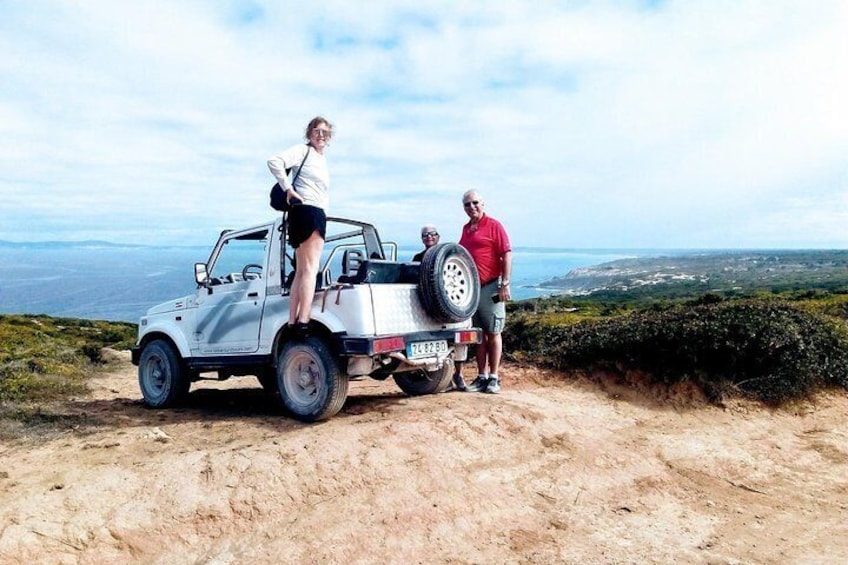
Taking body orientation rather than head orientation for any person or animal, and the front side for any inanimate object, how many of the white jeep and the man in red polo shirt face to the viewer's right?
0

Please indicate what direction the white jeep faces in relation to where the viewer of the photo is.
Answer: facing away from the viewer and to the left of the viewer

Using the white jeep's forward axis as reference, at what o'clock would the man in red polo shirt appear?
The man in red polo shirt is roughly at 4 o'clock from the white jeep.

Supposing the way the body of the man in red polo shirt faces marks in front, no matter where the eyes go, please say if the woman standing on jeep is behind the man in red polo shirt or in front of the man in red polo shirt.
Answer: in front

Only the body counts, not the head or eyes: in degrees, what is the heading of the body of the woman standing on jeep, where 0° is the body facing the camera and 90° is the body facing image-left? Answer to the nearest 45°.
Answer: approximately 315°

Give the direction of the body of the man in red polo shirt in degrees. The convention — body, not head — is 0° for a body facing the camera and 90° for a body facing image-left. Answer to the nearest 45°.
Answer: approximately 45°

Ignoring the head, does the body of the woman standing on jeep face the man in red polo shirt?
no
